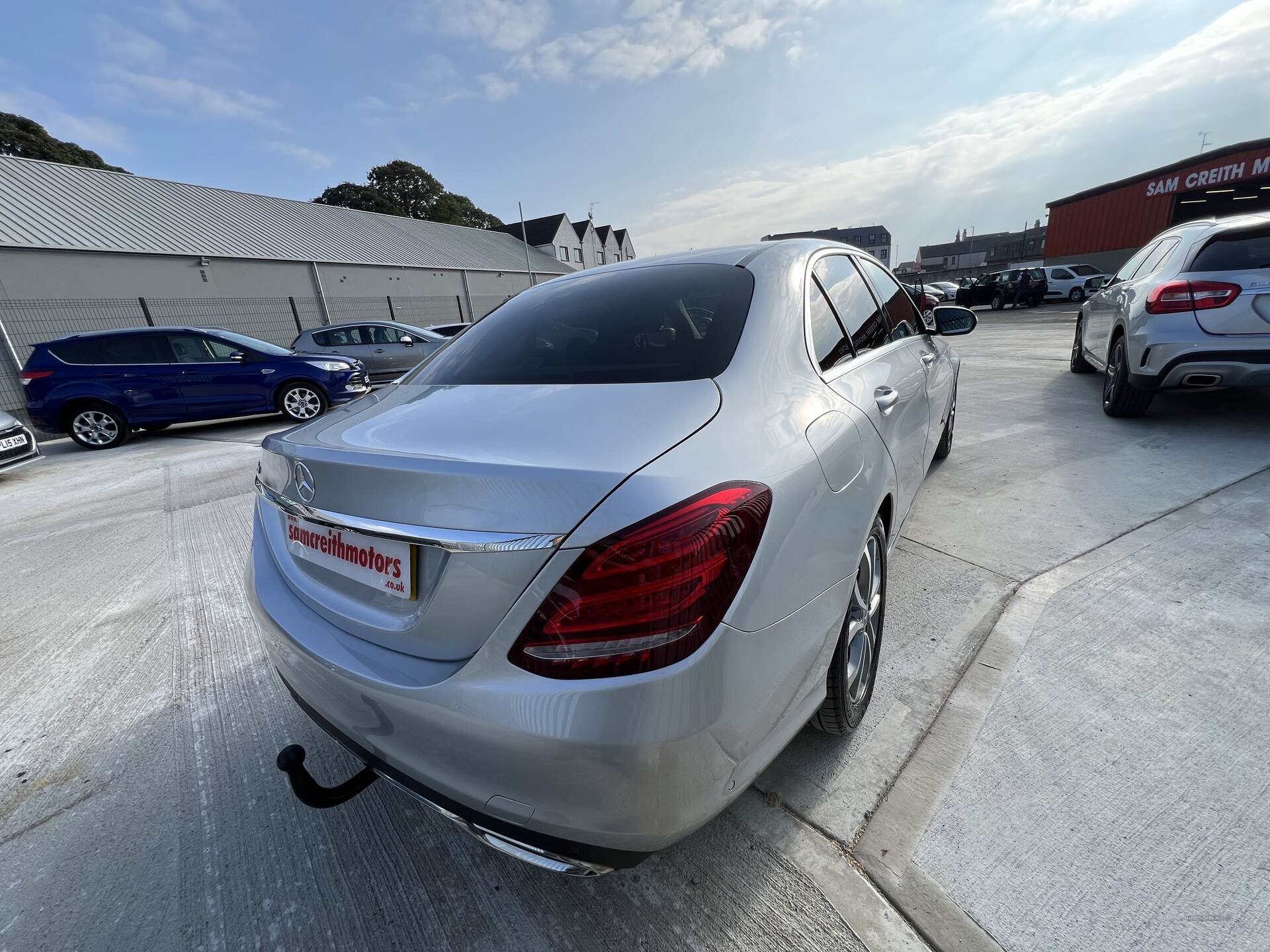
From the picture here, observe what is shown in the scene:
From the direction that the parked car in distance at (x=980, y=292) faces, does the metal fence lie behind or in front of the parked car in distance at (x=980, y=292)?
in front

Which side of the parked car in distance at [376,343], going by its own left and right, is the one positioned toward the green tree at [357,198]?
left

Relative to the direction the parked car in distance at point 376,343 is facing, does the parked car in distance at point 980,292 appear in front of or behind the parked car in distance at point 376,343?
in front

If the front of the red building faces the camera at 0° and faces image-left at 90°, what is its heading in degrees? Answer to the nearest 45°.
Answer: approximately 45°

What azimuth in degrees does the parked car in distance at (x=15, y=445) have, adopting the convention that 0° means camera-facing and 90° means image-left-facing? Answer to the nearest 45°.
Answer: approximately 315°

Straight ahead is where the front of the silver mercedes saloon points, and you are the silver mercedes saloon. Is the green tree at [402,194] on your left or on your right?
on your left

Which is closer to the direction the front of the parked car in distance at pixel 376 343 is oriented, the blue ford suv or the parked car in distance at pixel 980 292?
the parked car in distance

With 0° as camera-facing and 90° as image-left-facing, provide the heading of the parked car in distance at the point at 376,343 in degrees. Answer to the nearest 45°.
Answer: approximately 270°

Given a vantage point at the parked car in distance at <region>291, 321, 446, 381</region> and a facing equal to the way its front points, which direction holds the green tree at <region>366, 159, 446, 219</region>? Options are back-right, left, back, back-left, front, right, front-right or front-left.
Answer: left

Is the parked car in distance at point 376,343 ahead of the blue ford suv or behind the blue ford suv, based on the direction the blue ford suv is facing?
ahead

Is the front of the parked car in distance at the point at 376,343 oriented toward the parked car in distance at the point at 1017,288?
yes

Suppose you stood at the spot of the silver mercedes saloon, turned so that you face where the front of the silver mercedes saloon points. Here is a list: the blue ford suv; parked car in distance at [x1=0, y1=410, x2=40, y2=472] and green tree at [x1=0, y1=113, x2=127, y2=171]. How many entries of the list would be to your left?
3

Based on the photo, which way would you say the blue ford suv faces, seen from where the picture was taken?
facing to the right of the viewer

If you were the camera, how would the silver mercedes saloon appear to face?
facing away from the viewer and to the right of the viewer
